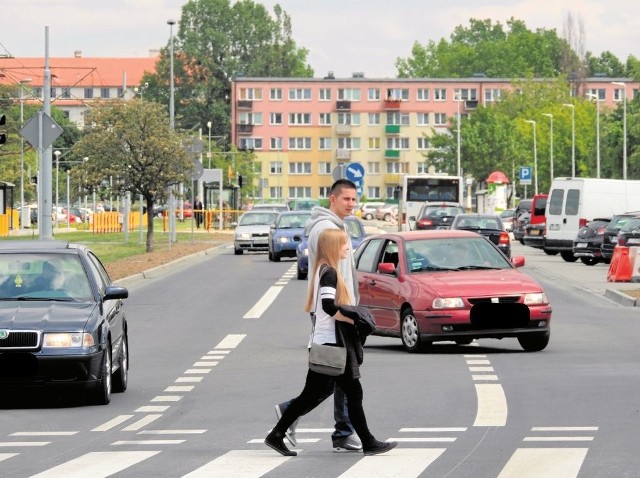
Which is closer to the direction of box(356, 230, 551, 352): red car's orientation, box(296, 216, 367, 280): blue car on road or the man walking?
the man walking

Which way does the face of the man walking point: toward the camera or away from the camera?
toward the camera

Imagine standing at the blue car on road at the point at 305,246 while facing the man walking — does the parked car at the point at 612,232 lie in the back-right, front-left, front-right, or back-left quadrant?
back-left

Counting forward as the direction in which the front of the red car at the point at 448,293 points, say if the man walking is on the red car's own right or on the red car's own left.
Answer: on the red car's own right

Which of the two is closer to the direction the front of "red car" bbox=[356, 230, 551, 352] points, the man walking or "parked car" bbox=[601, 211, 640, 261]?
the man walking

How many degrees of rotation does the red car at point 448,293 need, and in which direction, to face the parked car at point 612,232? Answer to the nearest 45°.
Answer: approximately 135° to its left

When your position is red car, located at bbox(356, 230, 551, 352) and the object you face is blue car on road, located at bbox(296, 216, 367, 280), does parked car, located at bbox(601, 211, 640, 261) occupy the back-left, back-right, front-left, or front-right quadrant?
front-right

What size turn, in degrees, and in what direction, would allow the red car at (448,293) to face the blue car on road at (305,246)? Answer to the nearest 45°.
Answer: approximately 135° to its left

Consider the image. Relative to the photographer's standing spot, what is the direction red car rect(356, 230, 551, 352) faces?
facing the viewer and to the right of the viewer
